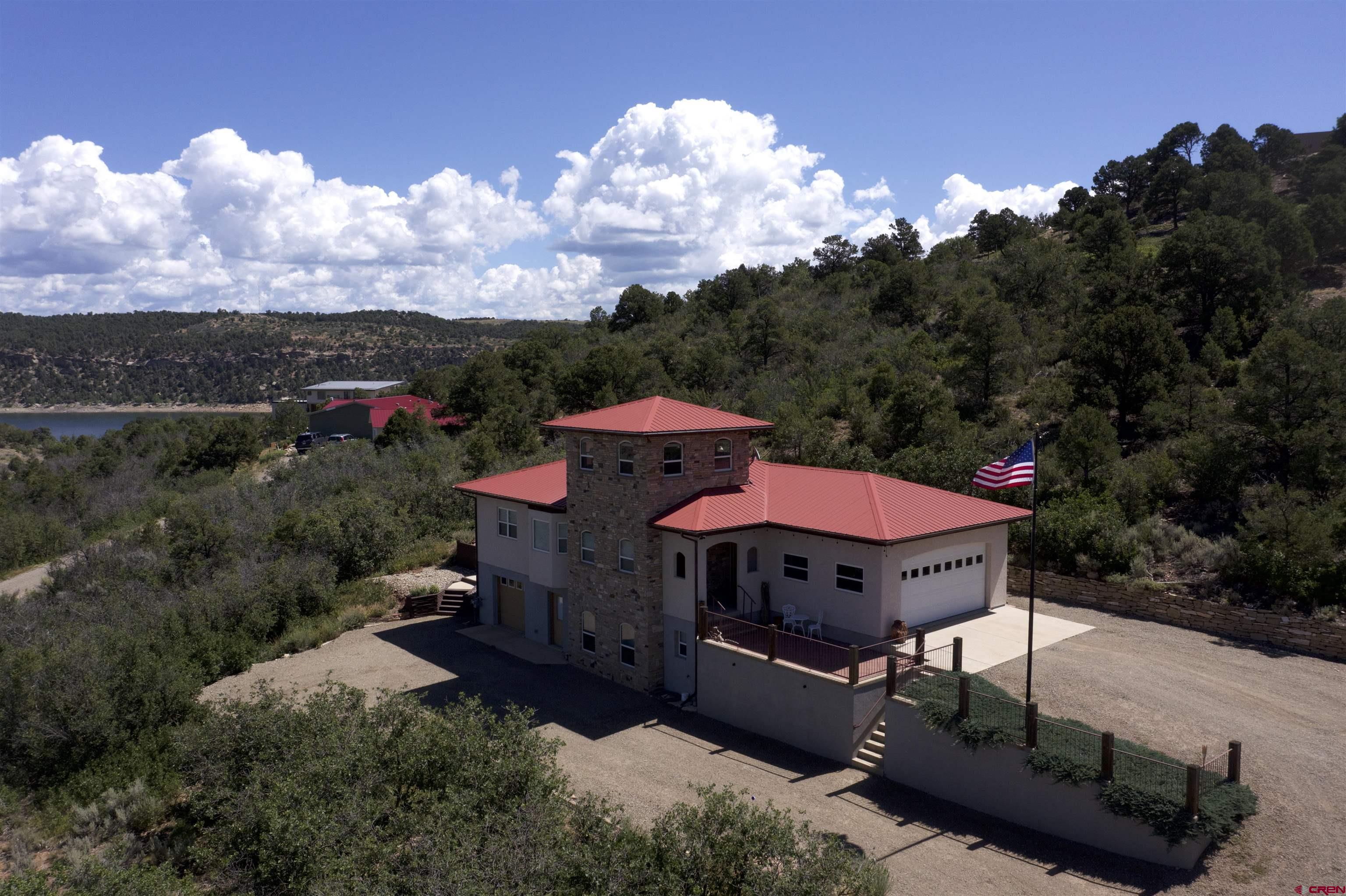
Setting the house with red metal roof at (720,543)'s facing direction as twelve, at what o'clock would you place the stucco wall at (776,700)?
The stucco wall is roughly at 1 o'clock from the house with red metal roof.

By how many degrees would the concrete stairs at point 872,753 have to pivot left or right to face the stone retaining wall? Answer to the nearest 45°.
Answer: approximately 180°

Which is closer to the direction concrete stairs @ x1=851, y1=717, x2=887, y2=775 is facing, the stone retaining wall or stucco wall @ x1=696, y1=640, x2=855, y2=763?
the stucco wall

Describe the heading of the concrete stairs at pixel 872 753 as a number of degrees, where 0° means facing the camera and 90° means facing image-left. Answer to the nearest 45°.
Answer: approximately 45°

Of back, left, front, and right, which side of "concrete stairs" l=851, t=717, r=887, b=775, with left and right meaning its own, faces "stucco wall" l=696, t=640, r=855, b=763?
right
